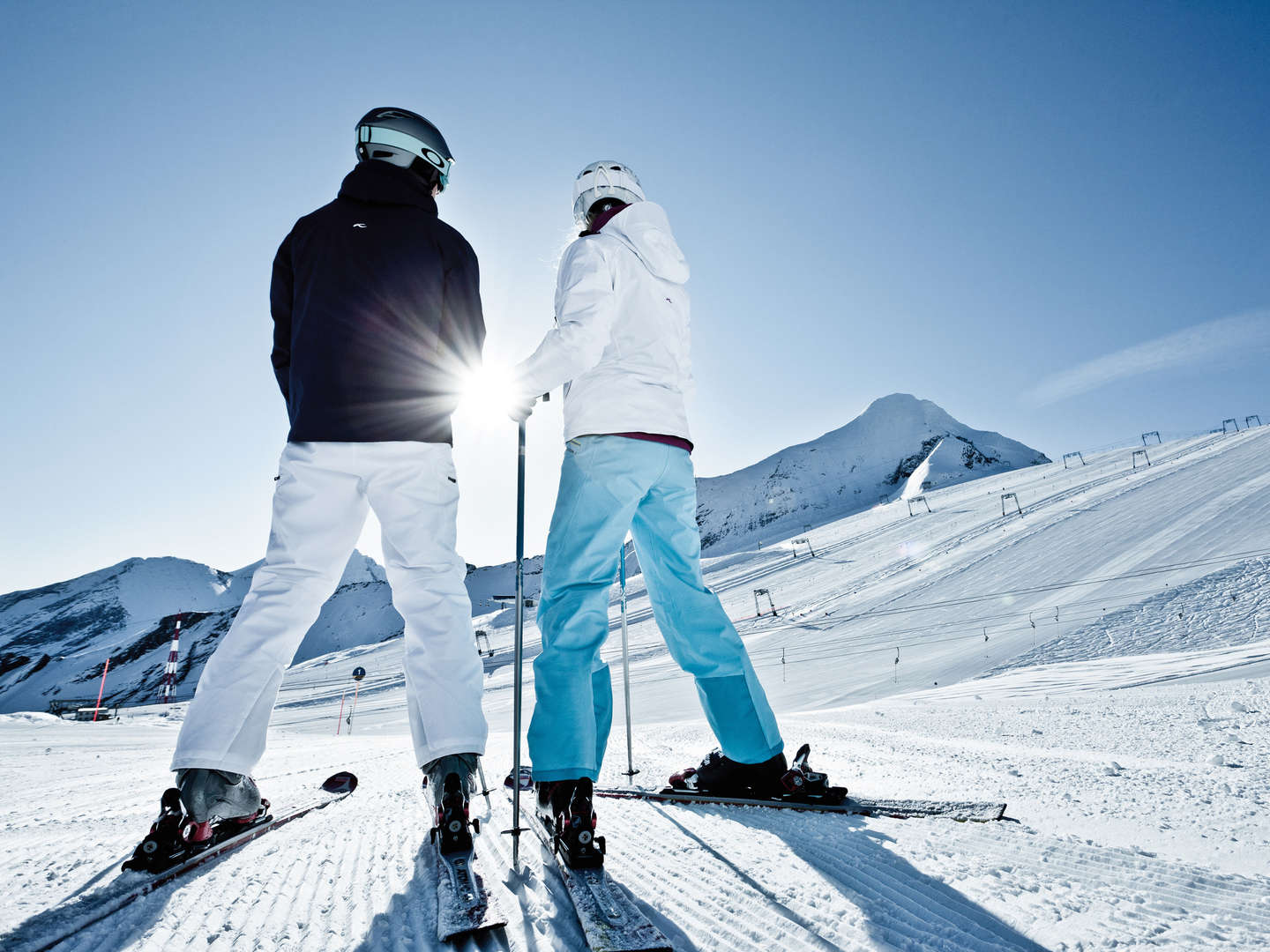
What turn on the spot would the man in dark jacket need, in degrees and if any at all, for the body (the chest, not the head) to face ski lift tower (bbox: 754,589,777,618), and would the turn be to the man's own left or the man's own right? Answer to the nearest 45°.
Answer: approximately 45° to the man's own right

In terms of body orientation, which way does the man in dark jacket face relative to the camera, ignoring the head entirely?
away from the camera

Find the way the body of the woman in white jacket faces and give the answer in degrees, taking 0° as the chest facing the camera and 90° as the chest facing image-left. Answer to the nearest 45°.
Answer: approximately 135°

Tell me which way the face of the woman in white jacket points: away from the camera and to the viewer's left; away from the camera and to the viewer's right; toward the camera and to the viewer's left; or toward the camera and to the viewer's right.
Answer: away from the camera and to the viewer's left

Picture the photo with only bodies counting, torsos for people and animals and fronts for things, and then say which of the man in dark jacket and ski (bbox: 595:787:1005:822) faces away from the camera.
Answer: the man in dark jacket

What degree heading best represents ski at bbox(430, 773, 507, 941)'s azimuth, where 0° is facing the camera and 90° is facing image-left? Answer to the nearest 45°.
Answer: approximately 180°

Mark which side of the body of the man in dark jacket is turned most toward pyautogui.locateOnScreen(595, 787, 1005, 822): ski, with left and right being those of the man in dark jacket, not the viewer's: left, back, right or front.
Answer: right

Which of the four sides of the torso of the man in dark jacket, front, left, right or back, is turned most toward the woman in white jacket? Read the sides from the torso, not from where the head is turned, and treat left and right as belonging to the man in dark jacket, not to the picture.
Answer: right
